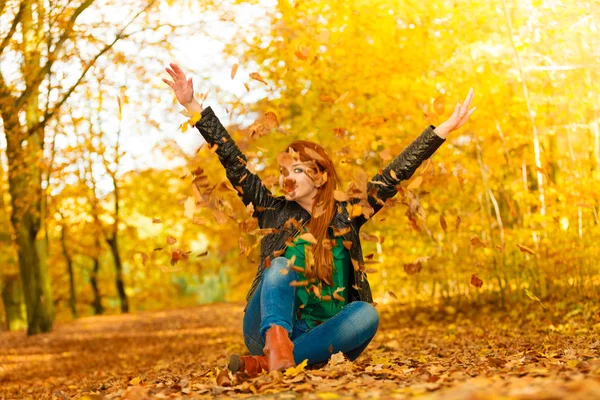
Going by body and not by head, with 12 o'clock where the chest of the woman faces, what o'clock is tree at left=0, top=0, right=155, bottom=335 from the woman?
The tree is roughly at 5 o'clock from the woman.

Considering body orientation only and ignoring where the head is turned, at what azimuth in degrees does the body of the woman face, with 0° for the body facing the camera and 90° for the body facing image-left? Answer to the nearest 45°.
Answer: approximately 0°
